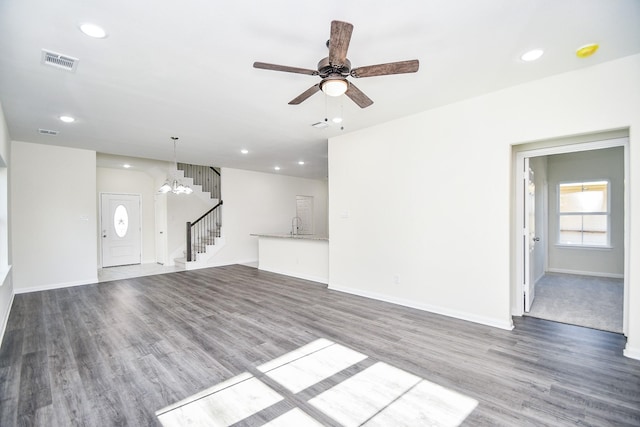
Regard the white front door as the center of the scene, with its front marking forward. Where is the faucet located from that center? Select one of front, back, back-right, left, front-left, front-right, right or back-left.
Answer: left

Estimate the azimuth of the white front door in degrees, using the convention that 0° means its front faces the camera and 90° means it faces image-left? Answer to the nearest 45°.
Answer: approximately 0°

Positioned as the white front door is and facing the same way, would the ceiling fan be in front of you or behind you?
in front

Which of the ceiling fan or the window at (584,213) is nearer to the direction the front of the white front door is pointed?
the ceiling fan

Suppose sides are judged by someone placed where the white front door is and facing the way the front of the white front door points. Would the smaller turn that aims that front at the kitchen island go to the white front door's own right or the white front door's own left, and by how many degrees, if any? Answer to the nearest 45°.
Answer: approximately 45° to the white front door's own left

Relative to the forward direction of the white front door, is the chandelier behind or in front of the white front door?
in front

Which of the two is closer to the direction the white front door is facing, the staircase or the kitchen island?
the kitchen island

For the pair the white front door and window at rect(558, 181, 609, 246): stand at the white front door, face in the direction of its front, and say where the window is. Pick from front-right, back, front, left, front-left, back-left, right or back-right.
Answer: front-left

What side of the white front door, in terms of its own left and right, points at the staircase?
left
